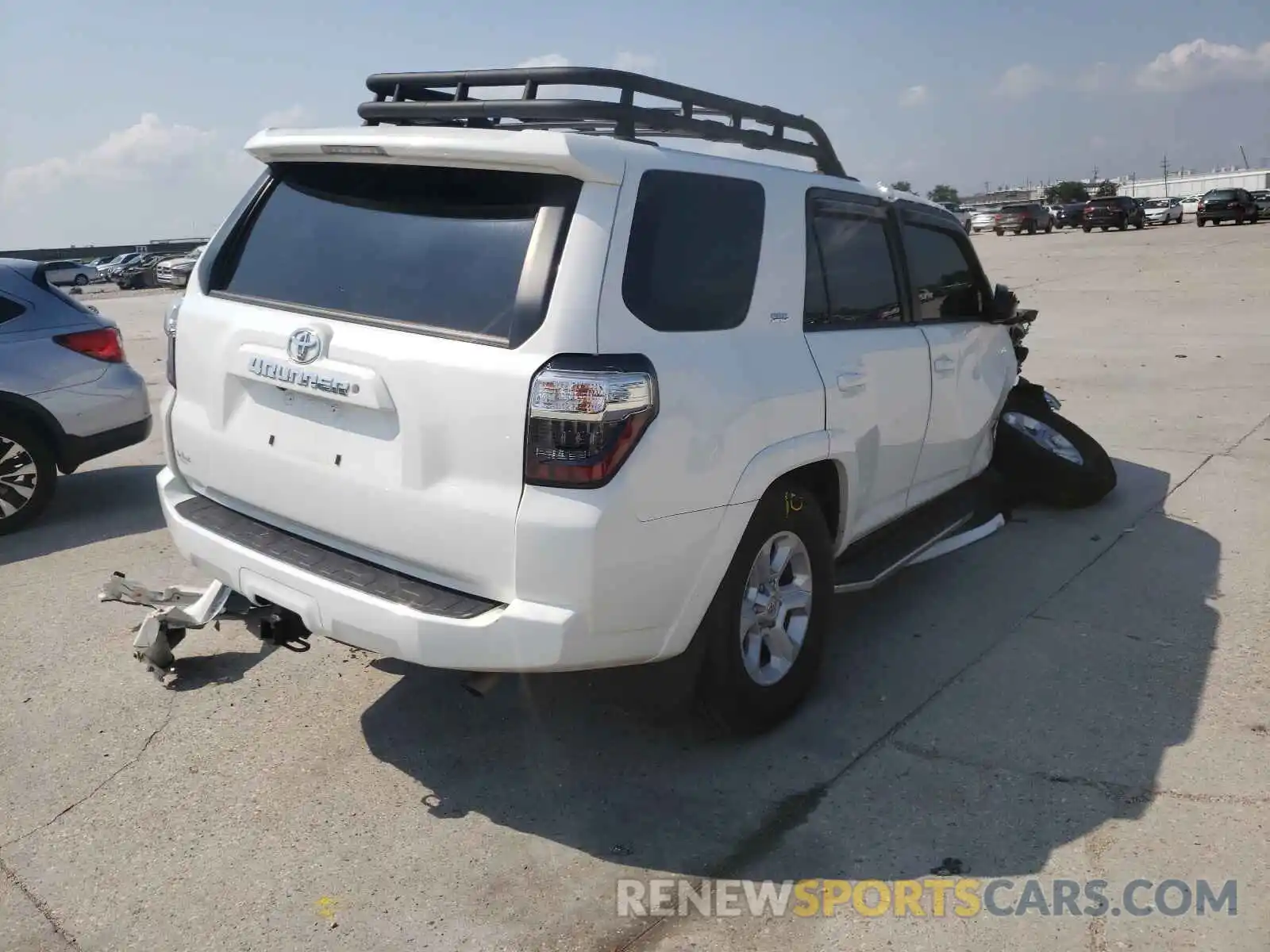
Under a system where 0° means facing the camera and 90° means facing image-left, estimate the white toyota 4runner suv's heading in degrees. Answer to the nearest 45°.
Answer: approximately 225°

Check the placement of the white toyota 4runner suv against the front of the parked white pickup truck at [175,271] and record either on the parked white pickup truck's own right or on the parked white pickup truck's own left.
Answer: on the parked white pickup truck's own left

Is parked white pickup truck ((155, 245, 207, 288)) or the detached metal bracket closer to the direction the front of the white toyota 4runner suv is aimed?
the parked white pickup truck

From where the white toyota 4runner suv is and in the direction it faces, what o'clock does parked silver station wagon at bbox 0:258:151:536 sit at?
The parked silver station wagon is roughly at 9 o'clock from the white toyota 4runner suv.

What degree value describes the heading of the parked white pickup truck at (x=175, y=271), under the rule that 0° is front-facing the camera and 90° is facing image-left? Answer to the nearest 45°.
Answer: approximately 45°

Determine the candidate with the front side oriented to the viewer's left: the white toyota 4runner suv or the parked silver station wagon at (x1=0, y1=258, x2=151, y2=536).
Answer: the parked silver station wagon

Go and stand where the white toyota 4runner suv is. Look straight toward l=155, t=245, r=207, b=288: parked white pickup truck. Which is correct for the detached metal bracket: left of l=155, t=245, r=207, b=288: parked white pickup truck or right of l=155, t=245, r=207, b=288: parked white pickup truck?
left
